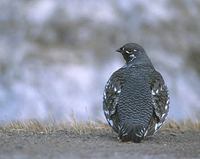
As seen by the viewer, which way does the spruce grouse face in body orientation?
away from the camera
